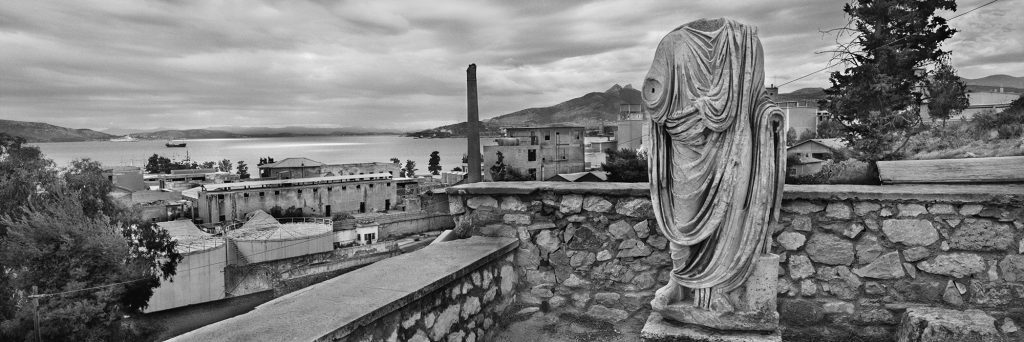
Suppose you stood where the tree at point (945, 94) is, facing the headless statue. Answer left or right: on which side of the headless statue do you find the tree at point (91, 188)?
right

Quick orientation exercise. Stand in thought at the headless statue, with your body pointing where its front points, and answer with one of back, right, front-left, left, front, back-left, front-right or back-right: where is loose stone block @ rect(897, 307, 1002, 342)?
back-left

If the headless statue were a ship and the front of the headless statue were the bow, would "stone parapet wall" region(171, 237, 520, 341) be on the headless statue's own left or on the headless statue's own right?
on the headless statue's own right

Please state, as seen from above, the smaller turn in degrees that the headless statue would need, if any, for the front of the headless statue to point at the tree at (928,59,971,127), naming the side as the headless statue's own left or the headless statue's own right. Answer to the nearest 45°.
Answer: approximately 180°

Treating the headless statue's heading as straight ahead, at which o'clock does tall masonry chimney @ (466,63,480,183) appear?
The tall masonry chimney is roughly at 5 o'clock from the headless statue.

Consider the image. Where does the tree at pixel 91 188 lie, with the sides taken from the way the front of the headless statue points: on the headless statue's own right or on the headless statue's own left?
on the headless statue's own right

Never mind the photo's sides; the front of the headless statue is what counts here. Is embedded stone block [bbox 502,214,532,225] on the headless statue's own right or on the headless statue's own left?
on the headless statue's own right

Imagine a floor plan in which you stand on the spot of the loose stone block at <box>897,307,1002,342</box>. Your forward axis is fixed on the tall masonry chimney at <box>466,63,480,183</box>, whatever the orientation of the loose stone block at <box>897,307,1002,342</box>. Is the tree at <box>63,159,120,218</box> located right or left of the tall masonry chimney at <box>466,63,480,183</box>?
left

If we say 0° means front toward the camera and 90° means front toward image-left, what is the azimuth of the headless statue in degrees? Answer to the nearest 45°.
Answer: approximately 0°

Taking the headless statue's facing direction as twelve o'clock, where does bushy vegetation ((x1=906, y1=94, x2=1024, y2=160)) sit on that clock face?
The bushy vegetation is roughly at 7 o'clock from the headless statue.

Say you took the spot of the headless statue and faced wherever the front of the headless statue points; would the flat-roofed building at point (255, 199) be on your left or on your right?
on your right
